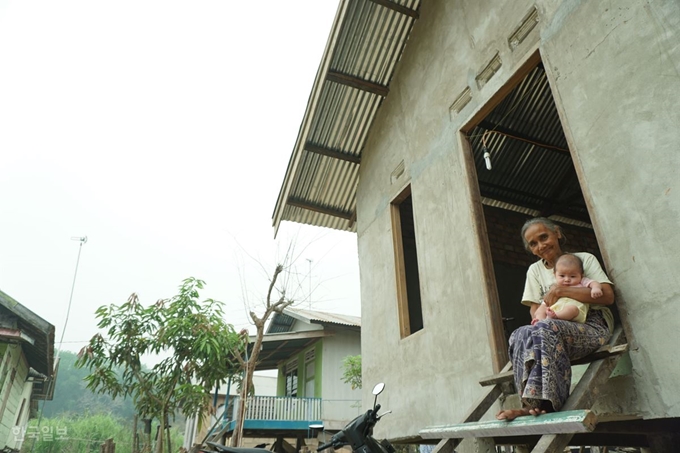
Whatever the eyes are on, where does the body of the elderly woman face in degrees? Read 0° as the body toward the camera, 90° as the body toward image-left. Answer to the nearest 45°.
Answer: approximately 45°

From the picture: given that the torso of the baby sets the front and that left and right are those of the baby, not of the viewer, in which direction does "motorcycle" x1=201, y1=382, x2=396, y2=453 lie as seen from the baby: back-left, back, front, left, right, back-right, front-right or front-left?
front-right

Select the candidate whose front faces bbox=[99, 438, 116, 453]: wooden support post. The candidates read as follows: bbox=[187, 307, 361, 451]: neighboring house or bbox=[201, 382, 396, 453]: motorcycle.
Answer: the neighboring house

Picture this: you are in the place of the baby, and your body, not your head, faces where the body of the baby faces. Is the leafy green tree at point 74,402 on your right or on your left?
on your right

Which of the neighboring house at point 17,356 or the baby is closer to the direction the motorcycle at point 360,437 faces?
the baby

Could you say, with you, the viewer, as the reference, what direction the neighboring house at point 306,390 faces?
facing the viewer and to the left of the viewer

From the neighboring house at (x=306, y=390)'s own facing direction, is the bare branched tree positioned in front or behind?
in front

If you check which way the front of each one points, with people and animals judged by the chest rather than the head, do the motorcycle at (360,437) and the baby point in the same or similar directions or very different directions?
very different directions

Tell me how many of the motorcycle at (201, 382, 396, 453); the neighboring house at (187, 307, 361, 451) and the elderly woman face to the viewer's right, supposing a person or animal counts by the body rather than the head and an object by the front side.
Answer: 1

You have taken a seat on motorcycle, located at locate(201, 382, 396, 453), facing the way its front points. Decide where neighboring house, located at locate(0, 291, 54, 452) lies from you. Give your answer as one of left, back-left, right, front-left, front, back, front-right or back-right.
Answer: back-left
